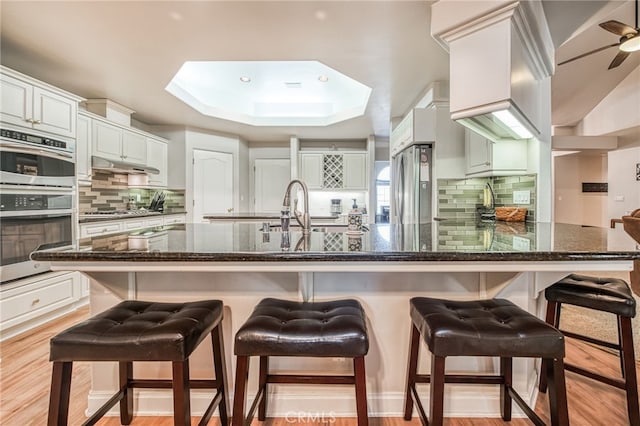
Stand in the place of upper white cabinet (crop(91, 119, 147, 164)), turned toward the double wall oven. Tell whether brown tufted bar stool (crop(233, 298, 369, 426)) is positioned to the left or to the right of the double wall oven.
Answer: left

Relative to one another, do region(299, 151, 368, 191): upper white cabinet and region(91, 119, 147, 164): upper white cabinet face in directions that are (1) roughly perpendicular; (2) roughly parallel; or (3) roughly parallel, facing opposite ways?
roughly perpendicular

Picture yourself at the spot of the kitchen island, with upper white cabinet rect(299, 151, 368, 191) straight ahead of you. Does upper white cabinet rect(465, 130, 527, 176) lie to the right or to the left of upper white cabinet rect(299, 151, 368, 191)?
right

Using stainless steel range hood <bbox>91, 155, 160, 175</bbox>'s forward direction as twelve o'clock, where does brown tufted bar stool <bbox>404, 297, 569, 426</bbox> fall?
The brown tufted bar stool is roughly at 1 o'clock from the stainless steel range hood.

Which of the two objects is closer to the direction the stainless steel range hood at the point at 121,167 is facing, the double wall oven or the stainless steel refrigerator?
the stainless steel refrigerator

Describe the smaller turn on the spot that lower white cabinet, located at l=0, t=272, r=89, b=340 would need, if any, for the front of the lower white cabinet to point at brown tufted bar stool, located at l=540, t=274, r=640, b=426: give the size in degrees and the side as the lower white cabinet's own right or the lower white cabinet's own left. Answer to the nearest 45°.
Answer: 0° — it already faces it

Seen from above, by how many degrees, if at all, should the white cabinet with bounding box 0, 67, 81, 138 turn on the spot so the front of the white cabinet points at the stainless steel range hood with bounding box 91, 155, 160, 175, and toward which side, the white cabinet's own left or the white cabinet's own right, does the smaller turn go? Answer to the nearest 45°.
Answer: approximately 90° to the white cabinet's own left

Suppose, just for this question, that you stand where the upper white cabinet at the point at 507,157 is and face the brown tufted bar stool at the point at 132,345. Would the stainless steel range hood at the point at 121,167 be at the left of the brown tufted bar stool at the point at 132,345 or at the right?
right

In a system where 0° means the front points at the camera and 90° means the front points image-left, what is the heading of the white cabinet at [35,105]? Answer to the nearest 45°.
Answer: approximately 315°

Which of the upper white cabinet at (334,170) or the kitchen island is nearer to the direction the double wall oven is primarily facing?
the kitchen island

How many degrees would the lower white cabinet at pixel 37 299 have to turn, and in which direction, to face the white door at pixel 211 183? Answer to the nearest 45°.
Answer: approximately 90° to its left
